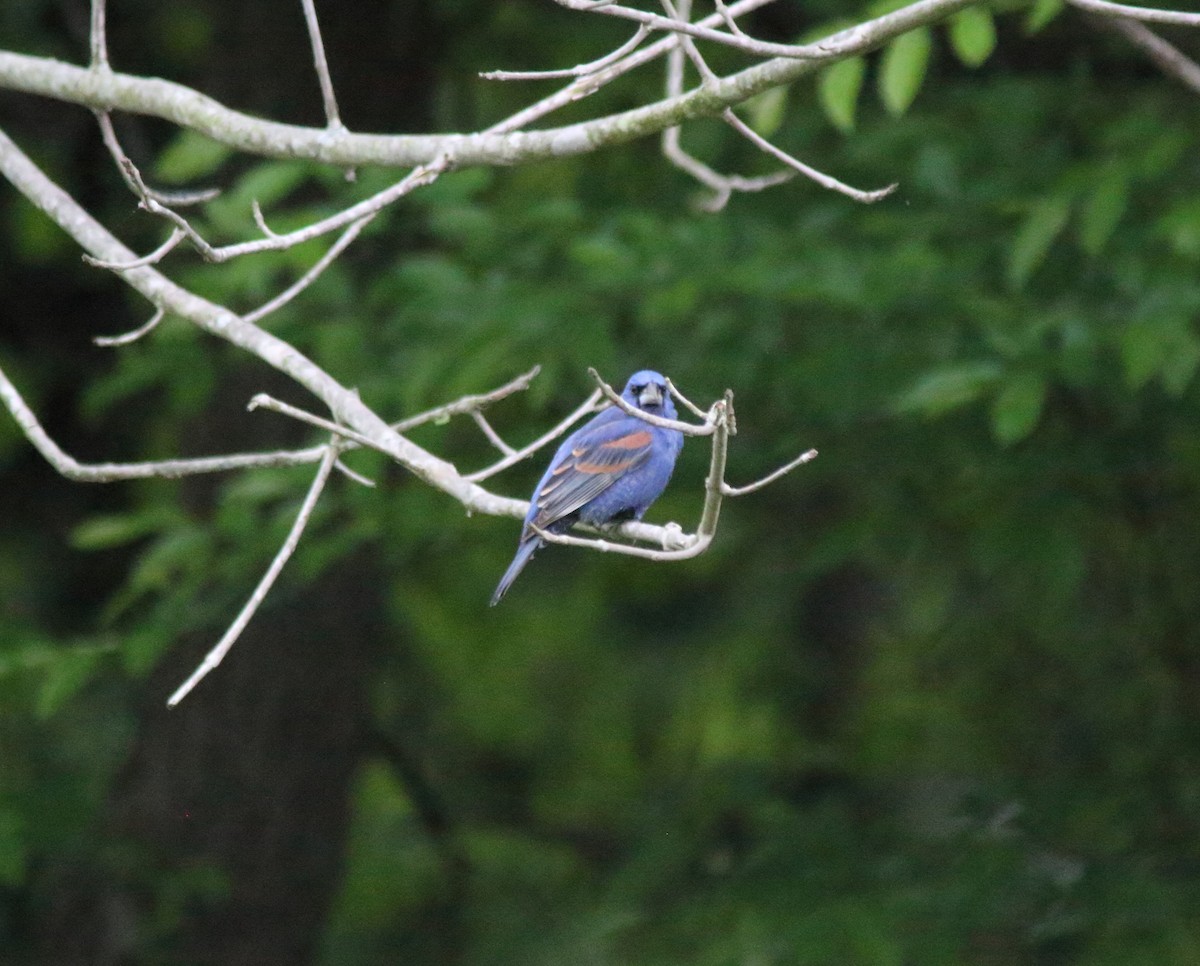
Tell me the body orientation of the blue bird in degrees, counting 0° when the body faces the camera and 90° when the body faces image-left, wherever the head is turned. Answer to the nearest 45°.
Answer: approximately 270°

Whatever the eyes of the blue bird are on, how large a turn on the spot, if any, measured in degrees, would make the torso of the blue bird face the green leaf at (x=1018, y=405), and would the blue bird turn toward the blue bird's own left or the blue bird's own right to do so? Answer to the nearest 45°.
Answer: approximately 45° to the blue bird's own right
